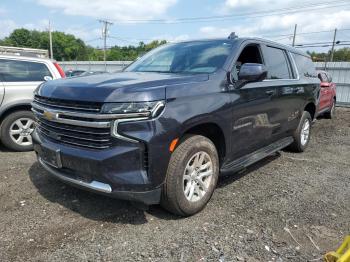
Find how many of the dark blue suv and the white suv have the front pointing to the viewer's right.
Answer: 0

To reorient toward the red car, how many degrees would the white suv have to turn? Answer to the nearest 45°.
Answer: approximately 180°

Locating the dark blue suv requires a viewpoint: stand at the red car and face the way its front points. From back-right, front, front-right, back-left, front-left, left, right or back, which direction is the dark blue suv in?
front-left

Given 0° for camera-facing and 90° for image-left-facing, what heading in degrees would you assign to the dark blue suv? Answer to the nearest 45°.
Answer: approximately 45°

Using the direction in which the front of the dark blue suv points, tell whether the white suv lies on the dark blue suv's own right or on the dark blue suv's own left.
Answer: on the dark blue suv's own right

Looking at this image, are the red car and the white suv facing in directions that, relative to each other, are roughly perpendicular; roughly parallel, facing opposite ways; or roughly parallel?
roughly parallel

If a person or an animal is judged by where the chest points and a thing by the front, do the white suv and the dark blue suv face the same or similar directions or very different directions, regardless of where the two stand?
same or similar directions

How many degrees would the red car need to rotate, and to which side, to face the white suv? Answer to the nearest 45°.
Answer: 0° — it already faces it

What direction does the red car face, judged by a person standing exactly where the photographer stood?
facing the viewer and to the left of the viewer

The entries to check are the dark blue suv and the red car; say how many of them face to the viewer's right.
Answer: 0

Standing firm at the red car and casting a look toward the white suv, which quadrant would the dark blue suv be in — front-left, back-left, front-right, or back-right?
front-left

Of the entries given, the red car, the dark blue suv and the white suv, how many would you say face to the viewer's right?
0

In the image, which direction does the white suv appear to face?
to the viewer's left

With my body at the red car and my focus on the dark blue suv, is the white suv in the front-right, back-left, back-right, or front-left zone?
front-right
